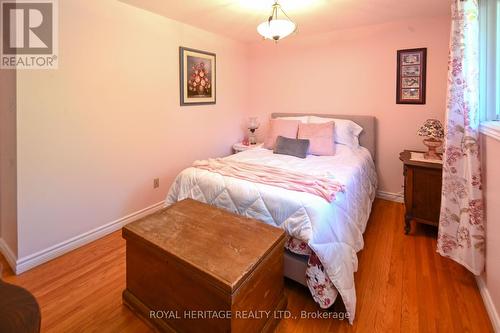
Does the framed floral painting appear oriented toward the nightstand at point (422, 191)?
yes

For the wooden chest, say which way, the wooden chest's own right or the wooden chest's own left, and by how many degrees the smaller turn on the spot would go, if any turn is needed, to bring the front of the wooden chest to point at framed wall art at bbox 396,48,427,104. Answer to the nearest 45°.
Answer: approximately 180°

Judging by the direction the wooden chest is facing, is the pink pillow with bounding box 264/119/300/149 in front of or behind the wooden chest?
behind

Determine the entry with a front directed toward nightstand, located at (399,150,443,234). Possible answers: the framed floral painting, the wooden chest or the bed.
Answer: the framed floral painting

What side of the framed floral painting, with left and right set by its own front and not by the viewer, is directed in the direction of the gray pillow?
front

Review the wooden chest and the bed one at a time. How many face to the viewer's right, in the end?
0

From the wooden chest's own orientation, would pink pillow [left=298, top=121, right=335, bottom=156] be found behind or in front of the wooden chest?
behind

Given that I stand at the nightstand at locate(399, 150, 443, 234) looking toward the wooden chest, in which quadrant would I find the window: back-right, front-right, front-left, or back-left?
front-left

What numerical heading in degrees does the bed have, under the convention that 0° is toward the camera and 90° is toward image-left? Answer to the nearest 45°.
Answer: approximately 45°

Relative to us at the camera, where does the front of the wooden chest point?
facing the viewer and to the left of the viewer

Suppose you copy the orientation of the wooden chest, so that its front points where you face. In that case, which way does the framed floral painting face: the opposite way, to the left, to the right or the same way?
to the left

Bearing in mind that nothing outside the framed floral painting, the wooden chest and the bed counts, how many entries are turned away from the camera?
0

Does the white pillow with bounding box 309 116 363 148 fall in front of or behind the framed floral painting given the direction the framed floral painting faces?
in front

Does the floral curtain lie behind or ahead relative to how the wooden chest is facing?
behind

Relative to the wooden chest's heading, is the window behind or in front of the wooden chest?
behind

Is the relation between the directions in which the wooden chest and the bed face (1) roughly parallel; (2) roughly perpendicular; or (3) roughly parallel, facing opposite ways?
roughly parallel

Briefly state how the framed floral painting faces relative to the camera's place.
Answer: facing the viewer and to the right of the viewer
